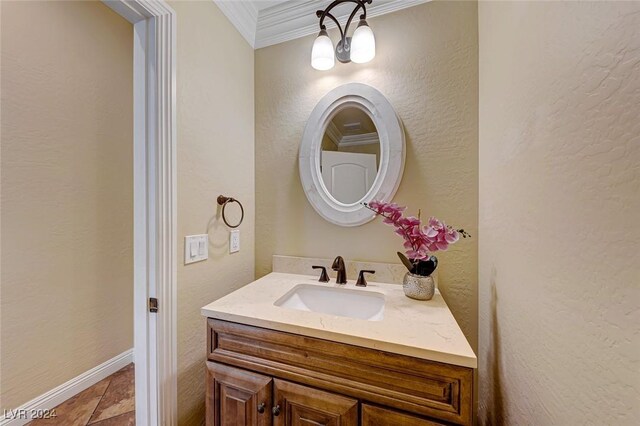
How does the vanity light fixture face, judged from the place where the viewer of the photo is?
facing the viewer and to the left of the viewer

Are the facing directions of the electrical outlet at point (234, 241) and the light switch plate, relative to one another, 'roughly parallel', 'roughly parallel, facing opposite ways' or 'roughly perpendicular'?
roughly parallel

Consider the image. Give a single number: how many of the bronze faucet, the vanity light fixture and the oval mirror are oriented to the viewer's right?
0

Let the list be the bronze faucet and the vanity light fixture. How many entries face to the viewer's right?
0

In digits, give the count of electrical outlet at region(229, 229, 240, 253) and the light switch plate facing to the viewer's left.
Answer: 0

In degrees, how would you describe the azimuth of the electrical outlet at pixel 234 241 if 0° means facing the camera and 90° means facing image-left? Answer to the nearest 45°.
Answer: approximately 315°

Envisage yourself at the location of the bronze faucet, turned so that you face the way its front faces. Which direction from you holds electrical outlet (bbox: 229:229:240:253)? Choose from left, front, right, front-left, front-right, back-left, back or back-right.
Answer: front-right

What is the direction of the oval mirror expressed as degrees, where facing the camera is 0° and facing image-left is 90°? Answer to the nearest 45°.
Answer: approximately 45°

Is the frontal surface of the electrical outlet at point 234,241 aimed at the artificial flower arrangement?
yes

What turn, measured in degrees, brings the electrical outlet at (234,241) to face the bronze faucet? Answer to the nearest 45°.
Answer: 0° — it already faces it
